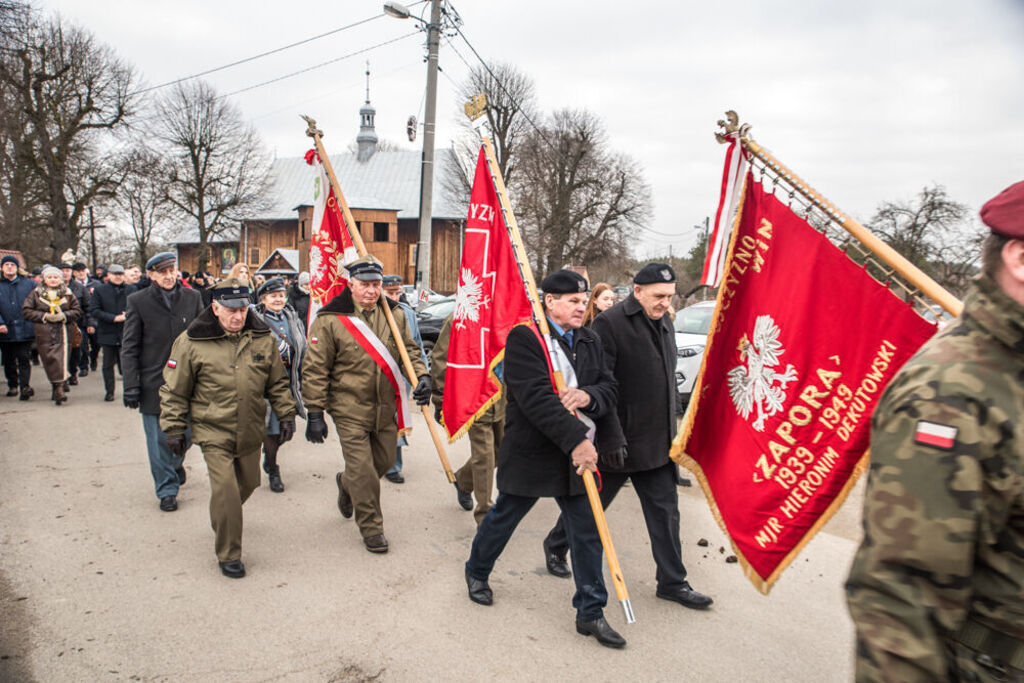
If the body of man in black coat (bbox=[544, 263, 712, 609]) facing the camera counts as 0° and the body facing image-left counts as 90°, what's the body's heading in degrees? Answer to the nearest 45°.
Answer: approximately 315°

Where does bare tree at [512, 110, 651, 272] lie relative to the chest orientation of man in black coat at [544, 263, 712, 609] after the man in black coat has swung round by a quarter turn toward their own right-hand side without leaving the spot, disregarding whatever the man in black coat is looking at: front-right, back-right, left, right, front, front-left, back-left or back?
back-right

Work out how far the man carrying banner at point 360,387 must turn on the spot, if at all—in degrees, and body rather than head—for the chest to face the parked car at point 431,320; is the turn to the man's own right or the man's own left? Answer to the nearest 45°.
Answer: approximately 135° to the man's own left

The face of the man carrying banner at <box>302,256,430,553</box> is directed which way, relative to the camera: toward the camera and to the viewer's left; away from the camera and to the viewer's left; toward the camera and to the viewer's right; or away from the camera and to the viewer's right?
toward the camera and to the viewer's right

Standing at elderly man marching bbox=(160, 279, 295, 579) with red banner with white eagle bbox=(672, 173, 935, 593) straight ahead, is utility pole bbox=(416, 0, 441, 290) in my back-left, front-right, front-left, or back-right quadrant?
back-left

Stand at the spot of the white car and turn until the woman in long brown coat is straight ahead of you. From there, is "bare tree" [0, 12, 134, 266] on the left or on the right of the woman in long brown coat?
right

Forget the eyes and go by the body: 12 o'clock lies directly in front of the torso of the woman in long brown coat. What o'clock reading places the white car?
The white car is roughly at 10 o'clock from the woman in long brown coat.

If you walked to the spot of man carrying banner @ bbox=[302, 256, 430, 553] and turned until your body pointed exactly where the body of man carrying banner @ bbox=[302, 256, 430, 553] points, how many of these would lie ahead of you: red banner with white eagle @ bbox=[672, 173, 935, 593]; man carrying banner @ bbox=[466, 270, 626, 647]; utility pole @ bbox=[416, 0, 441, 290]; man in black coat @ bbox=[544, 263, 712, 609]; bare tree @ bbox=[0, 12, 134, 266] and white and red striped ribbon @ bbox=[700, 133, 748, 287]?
4

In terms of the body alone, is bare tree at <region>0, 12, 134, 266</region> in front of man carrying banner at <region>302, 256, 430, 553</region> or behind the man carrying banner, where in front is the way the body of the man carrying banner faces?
behind
